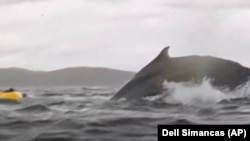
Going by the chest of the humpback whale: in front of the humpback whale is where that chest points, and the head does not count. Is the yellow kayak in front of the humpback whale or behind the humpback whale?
in front

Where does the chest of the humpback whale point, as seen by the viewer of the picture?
to the viewer's left
